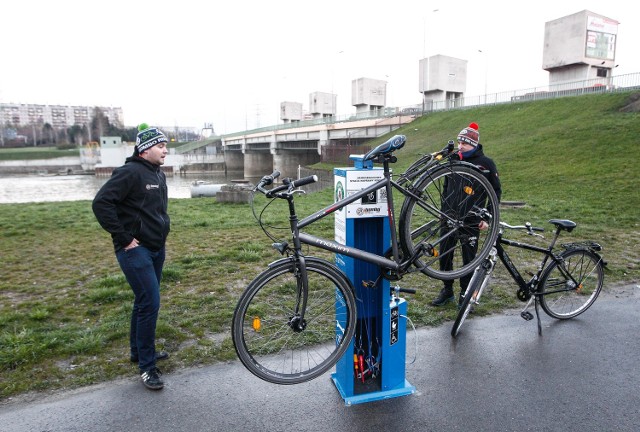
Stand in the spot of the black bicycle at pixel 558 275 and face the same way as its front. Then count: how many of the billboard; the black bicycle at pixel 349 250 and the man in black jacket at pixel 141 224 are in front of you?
2

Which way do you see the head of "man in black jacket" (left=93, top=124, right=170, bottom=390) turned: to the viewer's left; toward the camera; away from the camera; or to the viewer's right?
to the viewer's right

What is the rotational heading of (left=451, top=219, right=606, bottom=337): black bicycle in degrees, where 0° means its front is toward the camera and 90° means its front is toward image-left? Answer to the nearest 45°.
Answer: approximately 45°

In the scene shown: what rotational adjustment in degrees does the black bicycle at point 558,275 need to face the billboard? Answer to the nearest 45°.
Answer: approximately 135° to its right

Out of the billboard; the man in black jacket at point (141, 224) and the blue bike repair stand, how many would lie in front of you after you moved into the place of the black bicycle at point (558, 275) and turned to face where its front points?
2

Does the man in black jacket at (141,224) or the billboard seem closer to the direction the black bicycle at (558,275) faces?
the man in black jacket

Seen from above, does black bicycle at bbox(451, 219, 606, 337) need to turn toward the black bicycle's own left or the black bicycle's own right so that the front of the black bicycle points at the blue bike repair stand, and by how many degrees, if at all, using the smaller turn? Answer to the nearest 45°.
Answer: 0° — it already faces it

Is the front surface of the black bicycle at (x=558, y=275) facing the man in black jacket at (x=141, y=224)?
yes

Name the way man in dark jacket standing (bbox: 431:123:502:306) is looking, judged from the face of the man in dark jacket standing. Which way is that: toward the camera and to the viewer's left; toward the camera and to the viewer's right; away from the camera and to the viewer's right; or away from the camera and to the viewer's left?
toward the camera and to the viewer's left

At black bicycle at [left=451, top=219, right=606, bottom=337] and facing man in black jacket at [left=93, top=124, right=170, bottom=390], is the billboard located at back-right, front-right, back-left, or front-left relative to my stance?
back-right

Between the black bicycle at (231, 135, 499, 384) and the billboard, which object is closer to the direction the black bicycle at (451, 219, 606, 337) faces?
the black bicycle

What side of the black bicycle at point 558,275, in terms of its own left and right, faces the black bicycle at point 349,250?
front
